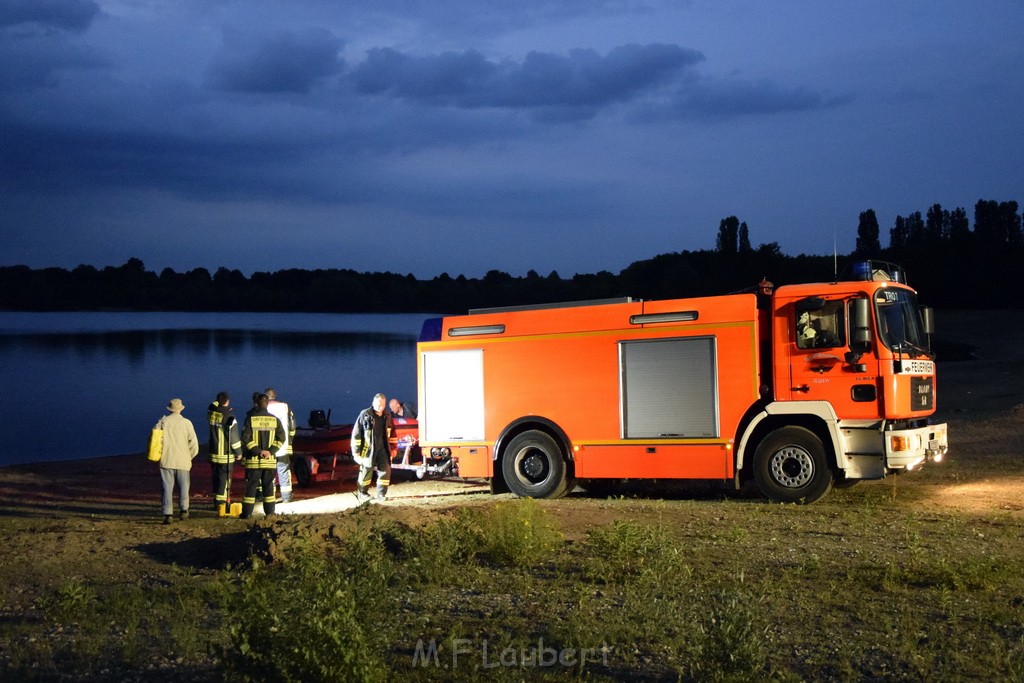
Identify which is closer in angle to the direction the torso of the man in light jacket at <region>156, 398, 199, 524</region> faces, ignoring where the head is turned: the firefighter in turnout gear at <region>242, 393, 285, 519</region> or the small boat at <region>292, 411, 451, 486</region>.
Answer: the small boat

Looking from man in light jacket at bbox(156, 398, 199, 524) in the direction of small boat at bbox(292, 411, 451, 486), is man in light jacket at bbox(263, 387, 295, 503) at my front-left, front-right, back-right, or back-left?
front-right

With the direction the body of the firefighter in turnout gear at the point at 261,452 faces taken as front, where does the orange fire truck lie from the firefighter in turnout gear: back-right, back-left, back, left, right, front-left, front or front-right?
right

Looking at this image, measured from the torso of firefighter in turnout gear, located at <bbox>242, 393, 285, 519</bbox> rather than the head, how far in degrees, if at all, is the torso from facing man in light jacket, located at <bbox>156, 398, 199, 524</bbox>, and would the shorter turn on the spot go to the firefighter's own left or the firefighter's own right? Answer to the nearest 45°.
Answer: approximately 45° to the firefighter's own left

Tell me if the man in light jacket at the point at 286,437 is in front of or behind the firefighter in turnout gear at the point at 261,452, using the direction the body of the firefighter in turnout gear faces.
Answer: in front

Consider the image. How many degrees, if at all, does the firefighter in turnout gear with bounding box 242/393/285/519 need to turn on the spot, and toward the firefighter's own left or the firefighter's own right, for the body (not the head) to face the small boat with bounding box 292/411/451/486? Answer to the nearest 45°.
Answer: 0° — they already face it

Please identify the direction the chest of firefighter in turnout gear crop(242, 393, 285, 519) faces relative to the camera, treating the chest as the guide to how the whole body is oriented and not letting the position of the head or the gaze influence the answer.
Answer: away from the camera

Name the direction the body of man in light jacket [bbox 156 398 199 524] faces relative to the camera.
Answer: away from the camera

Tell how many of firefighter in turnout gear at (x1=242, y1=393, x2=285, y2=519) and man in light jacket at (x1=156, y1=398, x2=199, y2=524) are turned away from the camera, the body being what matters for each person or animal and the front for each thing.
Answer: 2

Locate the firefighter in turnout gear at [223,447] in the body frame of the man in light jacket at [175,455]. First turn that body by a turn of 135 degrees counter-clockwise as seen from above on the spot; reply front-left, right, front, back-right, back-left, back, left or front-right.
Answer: back
